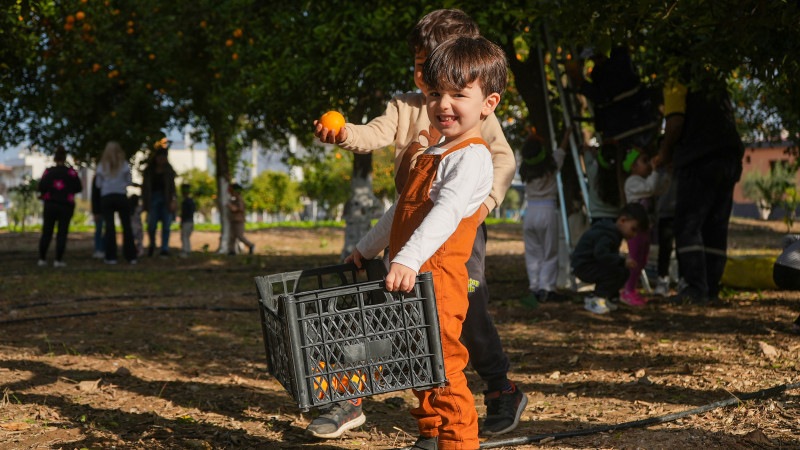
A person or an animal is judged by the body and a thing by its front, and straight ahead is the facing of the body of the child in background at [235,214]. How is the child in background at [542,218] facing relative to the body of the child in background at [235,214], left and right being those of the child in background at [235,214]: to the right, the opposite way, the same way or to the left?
to the right

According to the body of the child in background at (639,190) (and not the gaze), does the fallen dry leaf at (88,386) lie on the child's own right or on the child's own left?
on the child's own right

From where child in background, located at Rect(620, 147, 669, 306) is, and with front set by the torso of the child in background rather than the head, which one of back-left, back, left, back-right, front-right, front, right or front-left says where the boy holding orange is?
right

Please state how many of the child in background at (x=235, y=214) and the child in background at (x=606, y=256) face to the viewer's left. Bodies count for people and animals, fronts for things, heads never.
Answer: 1

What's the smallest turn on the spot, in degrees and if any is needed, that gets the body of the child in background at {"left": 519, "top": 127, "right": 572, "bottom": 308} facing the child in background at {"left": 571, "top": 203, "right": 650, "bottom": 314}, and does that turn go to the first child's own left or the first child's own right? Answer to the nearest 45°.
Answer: approximately 135° to the first child's own right

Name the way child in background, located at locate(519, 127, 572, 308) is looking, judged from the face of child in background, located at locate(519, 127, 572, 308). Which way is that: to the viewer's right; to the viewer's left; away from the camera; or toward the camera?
away from the camera

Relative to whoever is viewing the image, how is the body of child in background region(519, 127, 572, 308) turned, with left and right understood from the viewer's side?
facing away from the viewer
